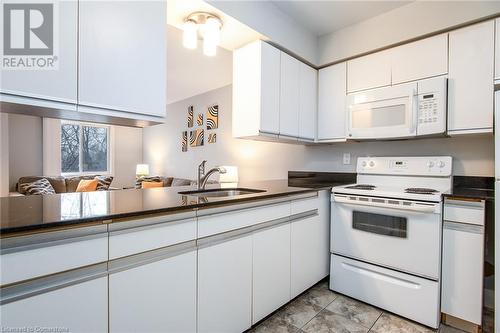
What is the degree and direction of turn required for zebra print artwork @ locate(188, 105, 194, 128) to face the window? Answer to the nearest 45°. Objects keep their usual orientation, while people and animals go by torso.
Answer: approximately 90° to its right

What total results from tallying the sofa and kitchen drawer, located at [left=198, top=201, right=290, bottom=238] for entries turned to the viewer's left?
0

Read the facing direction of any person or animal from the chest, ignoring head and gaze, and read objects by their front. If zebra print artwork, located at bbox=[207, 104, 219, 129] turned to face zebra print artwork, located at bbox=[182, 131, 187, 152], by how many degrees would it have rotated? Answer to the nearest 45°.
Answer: approximately 90° to its right

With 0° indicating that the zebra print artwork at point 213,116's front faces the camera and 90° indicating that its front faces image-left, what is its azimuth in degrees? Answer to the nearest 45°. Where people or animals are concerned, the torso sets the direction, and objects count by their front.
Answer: approximately 45°

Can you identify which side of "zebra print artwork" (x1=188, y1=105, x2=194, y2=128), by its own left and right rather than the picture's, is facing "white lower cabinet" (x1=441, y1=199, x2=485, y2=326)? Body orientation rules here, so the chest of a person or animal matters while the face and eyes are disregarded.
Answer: left

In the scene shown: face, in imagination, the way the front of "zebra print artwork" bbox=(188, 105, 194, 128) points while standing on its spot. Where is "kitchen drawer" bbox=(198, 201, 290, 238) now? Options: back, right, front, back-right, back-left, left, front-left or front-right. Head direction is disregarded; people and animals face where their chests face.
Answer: front-left

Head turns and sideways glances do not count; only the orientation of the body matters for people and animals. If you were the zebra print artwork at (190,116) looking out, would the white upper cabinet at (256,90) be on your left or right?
on your left

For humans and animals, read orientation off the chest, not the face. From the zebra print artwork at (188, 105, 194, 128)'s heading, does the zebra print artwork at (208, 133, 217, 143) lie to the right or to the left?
on its left

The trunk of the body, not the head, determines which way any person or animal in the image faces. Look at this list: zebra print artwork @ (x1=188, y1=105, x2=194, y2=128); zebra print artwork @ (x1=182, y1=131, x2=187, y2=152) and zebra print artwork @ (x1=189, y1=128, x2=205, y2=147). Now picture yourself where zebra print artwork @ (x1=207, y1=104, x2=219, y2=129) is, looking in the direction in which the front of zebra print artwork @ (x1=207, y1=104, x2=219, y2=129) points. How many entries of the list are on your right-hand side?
3
